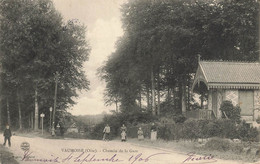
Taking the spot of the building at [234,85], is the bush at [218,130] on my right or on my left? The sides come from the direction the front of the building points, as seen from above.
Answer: on my left

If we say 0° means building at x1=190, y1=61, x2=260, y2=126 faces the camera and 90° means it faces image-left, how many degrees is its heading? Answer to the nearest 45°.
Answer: approximately 90°

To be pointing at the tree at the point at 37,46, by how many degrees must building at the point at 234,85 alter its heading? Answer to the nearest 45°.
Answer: approximately 45° to its right

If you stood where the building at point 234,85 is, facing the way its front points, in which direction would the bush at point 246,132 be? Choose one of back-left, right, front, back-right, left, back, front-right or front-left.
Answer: left
